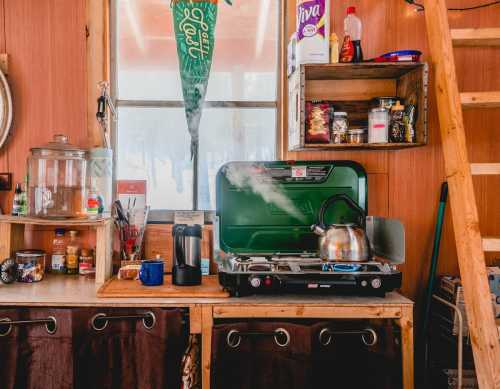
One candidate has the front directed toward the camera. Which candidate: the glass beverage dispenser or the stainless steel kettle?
the glass beverage dispenser

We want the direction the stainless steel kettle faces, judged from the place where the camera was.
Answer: facing to the left of the viewer

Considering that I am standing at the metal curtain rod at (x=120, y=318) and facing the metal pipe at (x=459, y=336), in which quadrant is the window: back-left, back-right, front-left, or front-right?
front-left

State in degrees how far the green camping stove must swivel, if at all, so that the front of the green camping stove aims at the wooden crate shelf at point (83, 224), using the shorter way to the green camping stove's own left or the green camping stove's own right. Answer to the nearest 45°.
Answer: approximately 90° to the green camping stove's own right

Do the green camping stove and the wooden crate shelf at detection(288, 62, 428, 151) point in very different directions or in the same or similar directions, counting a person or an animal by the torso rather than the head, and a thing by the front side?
same or similar directions

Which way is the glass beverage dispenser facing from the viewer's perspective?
toward the camera

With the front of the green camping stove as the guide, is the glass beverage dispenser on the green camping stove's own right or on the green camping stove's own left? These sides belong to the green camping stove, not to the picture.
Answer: on the green camping stove's own right

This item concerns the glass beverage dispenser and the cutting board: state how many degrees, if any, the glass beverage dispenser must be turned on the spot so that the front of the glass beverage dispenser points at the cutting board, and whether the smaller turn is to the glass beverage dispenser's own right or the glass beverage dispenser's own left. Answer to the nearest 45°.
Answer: approximately 45° to the glass beverage dispenser's own left

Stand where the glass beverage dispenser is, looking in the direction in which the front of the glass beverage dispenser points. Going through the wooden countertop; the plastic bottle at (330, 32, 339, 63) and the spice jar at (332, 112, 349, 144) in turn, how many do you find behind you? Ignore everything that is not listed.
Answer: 0

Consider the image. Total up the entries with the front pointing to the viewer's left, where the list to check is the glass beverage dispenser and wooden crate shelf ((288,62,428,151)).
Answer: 0

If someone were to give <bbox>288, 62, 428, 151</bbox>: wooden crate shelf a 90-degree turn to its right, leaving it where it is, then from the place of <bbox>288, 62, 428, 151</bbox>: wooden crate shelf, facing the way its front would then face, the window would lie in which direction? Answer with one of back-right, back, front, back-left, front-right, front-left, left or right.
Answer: front

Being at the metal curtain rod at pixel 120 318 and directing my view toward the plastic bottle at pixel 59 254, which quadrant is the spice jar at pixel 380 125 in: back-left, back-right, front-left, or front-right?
back-right

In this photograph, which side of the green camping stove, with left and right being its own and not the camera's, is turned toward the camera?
front

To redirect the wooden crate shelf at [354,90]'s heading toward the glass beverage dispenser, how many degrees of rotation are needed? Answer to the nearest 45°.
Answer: approximately 90° to its right

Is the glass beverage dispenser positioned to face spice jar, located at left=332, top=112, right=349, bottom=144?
no

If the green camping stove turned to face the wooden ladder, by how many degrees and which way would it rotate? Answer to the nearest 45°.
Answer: approximately 45° to its left
